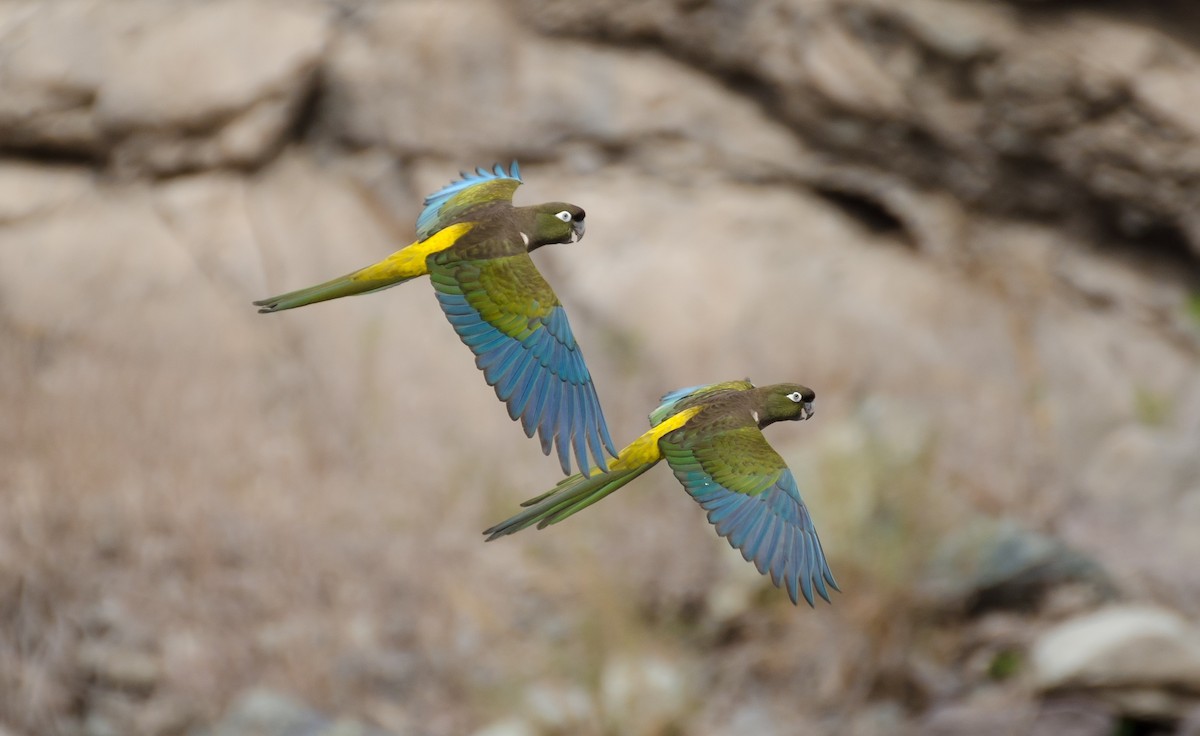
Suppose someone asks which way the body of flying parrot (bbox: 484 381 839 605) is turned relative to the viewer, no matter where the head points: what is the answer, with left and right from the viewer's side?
facing to the right of the viewer

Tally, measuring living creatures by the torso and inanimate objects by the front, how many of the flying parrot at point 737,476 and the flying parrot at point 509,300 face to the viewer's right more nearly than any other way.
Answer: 2

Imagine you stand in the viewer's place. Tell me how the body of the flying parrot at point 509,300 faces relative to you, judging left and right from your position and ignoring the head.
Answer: facing to the right of the viewer
